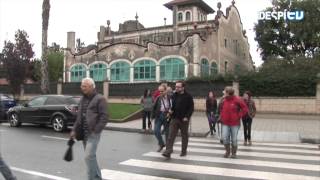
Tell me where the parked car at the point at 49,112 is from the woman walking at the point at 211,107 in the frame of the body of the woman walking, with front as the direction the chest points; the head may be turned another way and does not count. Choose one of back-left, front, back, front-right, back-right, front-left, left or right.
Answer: right

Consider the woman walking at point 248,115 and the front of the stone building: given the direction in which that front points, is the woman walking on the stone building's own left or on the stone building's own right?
on the stone building's own left

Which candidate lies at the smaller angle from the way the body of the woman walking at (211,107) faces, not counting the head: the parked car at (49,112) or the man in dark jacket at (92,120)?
the man in dark jacket

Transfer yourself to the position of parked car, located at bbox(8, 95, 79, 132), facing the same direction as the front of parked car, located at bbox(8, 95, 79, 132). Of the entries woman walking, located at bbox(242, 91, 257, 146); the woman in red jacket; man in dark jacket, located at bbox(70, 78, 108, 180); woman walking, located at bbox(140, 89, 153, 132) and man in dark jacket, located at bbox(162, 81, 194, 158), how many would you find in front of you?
0

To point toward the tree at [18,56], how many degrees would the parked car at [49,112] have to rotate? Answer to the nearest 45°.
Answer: approximately 45° to its right

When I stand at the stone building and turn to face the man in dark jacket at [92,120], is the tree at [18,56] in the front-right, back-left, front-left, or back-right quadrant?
front-right

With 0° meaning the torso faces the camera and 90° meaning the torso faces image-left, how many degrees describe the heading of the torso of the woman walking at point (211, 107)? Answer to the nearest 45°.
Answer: approximately 0°

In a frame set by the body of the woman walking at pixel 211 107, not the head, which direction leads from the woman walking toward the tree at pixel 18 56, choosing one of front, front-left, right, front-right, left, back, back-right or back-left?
back-right

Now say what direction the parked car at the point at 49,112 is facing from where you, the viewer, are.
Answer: facing away from the viewer and to the left of the viewer

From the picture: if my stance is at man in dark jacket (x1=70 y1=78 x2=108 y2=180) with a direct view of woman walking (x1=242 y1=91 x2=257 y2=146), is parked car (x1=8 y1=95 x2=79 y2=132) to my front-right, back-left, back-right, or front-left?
front-left

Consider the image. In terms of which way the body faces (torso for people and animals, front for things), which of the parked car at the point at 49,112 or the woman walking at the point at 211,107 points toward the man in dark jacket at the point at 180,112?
the woman walking

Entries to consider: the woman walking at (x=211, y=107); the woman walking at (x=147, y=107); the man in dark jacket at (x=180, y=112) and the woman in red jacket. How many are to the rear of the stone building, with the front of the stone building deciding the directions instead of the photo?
0

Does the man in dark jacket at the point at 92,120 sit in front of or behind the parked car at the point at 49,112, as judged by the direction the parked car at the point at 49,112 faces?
behind

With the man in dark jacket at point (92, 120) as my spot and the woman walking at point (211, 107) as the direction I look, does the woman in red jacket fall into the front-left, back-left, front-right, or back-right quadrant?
front-right

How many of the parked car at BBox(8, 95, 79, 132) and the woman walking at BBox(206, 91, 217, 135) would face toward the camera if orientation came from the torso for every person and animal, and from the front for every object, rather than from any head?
1

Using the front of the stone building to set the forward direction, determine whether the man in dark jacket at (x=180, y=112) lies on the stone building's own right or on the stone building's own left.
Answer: on the stone building's own left

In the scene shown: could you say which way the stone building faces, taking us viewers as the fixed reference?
facing the viewer and to the left of the viewer

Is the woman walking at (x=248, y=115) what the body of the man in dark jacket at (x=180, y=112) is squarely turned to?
no
